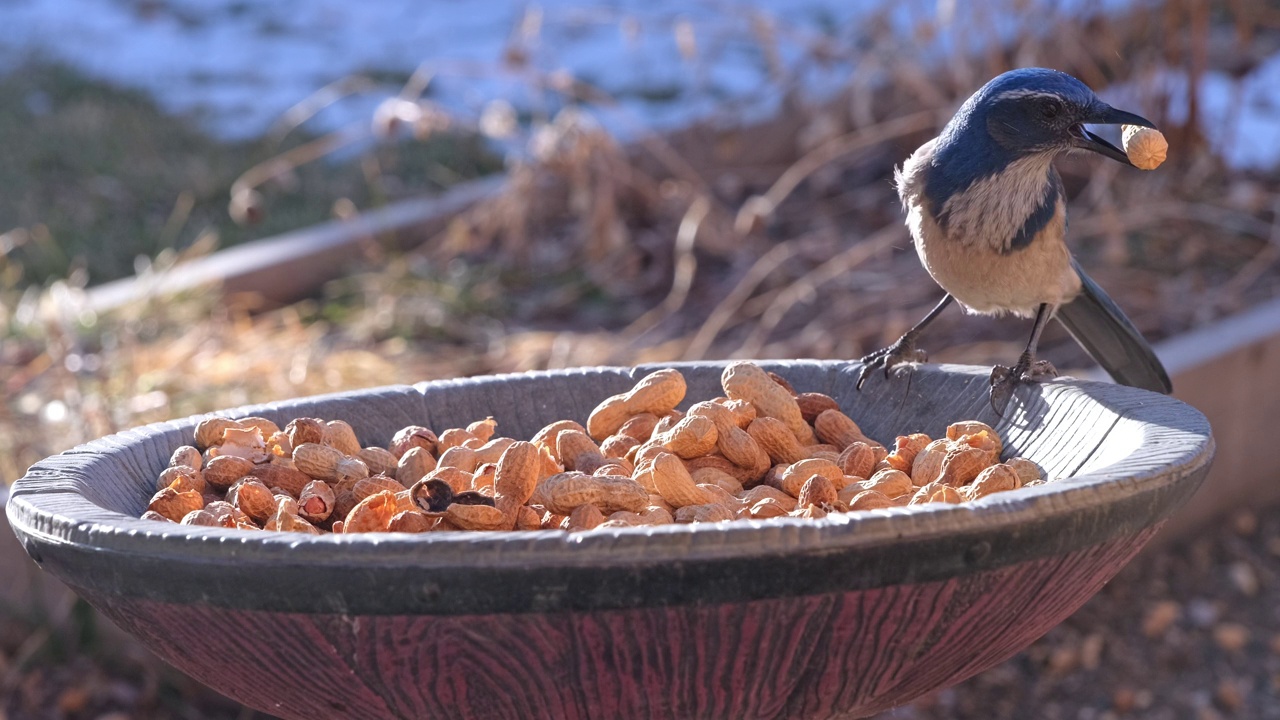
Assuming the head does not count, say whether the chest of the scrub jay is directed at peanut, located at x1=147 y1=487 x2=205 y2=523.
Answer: yes

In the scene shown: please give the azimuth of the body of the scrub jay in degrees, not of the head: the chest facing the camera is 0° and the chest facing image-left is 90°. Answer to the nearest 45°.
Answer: approximately 45°

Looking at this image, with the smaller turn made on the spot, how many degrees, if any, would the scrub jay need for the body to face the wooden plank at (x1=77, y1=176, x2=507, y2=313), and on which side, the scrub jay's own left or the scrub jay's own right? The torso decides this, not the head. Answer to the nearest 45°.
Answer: approximately 90° to the scrub jay's own right

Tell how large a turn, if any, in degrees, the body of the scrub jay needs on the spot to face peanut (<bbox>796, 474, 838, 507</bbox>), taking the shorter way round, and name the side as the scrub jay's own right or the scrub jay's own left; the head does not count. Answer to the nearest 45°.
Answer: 0° — it already faces it

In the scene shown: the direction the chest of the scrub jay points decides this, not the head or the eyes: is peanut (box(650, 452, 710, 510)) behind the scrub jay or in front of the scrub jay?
in front

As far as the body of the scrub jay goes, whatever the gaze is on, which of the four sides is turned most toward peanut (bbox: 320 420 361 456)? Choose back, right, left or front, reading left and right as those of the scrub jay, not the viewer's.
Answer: front

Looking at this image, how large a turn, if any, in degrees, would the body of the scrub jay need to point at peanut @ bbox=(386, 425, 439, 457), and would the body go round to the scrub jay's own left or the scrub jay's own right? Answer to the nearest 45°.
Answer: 0° — it already faces it
